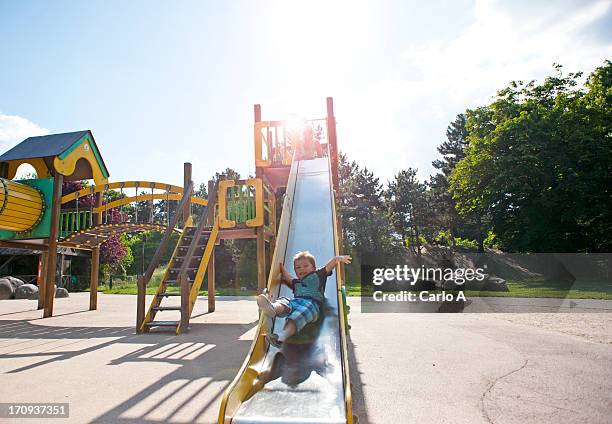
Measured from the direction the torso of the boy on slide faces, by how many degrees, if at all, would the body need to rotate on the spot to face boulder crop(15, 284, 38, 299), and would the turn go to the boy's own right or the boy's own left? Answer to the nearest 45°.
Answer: approximately 90° to the boy's own right

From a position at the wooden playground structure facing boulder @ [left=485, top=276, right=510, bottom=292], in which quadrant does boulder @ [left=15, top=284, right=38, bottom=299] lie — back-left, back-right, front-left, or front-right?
back-left

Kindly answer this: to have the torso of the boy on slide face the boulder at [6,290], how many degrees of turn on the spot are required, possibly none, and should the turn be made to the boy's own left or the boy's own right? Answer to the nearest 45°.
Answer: approximately 90° to the boy's own right

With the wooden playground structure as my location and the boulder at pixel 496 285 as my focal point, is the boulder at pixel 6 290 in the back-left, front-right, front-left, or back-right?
back-left

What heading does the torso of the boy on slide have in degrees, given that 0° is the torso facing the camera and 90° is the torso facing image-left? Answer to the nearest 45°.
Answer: approximately 45°

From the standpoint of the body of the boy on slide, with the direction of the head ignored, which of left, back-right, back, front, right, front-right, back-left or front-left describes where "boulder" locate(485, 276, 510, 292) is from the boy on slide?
back
